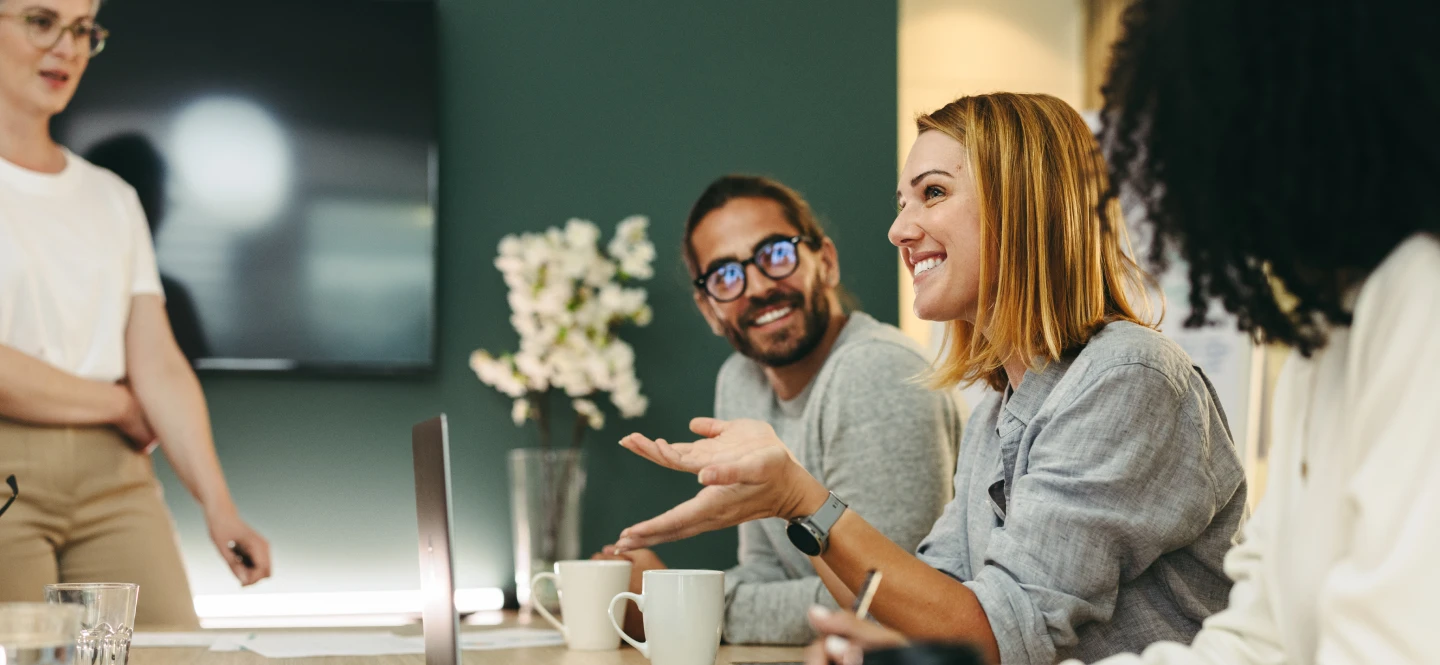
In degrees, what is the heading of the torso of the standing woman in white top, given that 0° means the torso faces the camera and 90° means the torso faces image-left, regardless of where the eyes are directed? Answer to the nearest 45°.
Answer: approximately 0°

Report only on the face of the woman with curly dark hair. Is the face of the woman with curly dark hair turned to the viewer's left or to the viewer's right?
to the viewer's left

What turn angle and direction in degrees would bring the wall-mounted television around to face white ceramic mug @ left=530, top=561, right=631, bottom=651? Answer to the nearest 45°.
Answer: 0° — it already faces it

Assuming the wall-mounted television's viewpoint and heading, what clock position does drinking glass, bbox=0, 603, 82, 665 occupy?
The drinking glass is roughly at 12 o'clock from the wall-mounted television.

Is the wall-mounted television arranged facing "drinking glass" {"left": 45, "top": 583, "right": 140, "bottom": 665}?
yes

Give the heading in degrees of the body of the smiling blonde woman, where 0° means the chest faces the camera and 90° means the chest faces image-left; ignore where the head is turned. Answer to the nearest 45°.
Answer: approximately 90°

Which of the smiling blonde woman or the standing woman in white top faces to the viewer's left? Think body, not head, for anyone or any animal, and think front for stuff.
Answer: the smiling blonde woman

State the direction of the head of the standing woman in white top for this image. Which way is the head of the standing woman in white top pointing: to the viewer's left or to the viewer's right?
to the viewer's right
